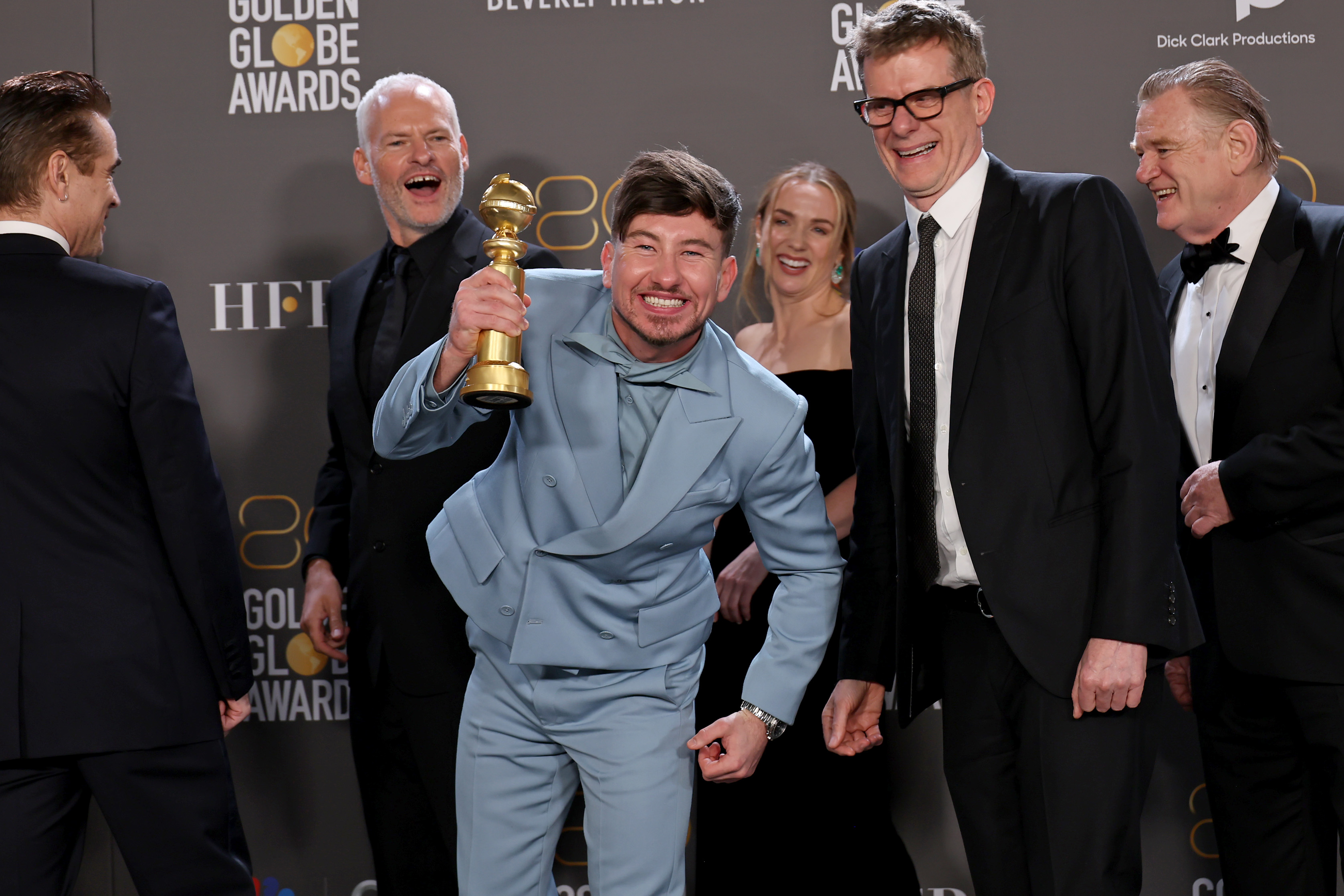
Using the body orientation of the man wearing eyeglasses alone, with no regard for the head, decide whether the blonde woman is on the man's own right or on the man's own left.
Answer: on the man's own right

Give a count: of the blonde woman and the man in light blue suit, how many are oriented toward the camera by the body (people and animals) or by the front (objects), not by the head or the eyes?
2

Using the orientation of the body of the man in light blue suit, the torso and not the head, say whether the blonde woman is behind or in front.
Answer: behind

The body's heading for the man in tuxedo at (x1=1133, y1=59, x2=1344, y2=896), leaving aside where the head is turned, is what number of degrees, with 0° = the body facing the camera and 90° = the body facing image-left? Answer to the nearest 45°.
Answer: approximately 45°

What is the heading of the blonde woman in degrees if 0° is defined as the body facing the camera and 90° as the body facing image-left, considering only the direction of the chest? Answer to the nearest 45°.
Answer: approximately 0°

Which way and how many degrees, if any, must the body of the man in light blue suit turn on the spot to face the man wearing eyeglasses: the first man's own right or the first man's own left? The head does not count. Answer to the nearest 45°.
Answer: approximately 90° to the first man's own left
